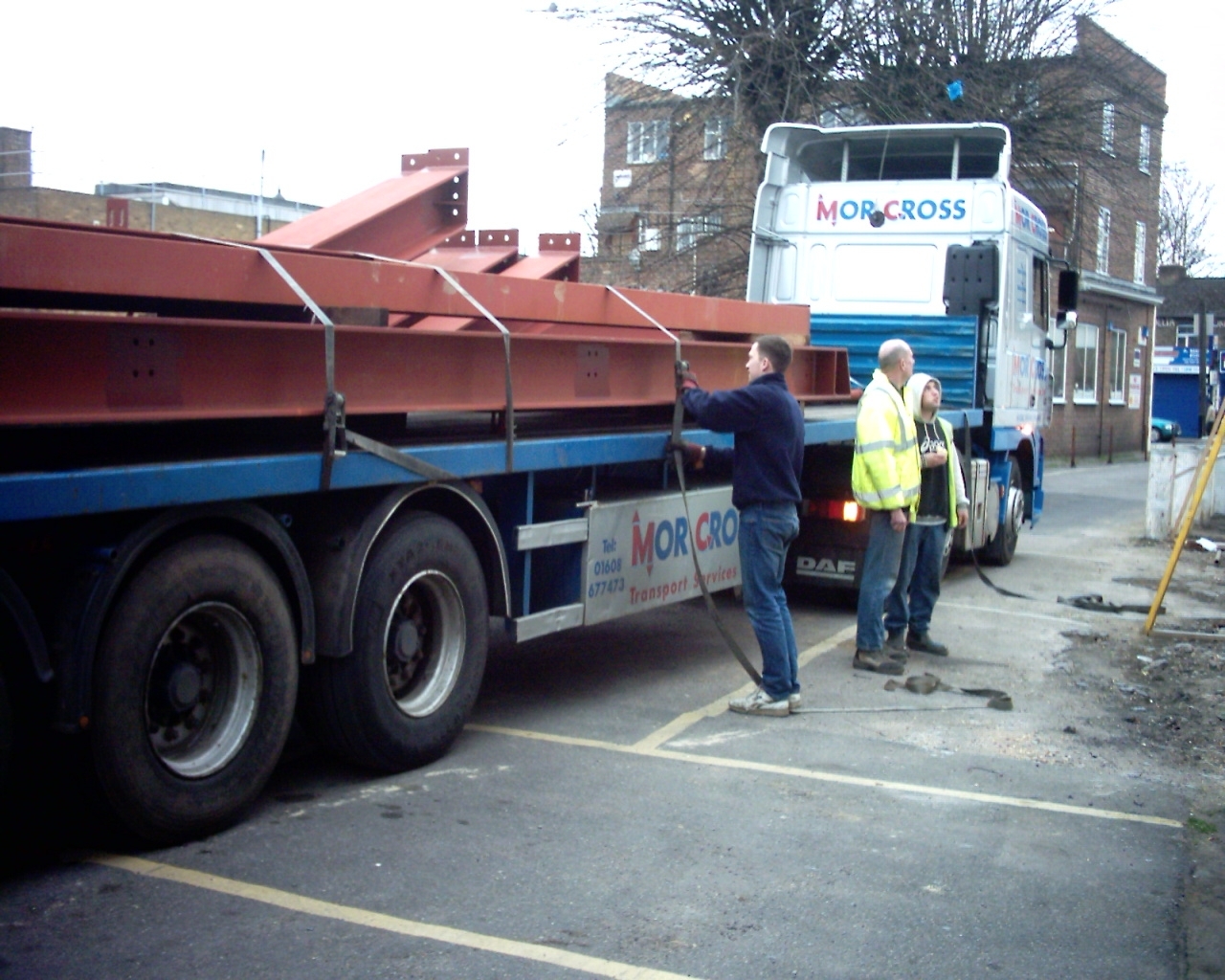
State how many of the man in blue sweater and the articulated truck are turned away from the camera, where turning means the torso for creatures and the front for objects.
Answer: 1

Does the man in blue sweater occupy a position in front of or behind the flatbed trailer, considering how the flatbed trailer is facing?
in front

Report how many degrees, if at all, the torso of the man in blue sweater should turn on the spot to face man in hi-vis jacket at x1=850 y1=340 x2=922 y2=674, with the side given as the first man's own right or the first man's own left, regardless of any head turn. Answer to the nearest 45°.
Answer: approximately 135° to the first man's own right

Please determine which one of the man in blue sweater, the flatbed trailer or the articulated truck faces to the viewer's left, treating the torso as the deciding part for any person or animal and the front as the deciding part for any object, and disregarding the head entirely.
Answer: the man in blue sweater

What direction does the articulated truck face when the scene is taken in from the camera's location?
facing away from the viewer

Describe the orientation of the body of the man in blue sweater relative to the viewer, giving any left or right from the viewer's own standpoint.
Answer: facing to the left of the viewer

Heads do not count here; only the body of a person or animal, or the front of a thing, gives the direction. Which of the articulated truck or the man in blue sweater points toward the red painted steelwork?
the man in blue sweater

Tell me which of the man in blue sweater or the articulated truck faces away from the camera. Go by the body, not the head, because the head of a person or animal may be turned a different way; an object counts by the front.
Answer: the articulated truck

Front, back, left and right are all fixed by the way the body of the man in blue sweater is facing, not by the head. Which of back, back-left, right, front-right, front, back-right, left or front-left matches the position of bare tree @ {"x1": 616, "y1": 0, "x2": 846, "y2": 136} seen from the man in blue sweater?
right

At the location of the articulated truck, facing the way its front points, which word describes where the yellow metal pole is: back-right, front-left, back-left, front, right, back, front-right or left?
back-right

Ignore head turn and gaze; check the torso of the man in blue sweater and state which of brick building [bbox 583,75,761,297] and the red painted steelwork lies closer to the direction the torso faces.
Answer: the red painted steelwork

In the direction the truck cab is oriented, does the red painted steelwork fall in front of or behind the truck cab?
behind

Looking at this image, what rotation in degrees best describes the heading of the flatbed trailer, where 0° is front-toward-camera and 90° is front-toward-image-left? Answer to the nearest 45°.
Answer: approximately 225°

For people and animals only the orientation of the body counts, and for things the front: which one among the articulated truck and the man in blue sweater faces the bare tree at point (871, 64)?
the articulated truck
